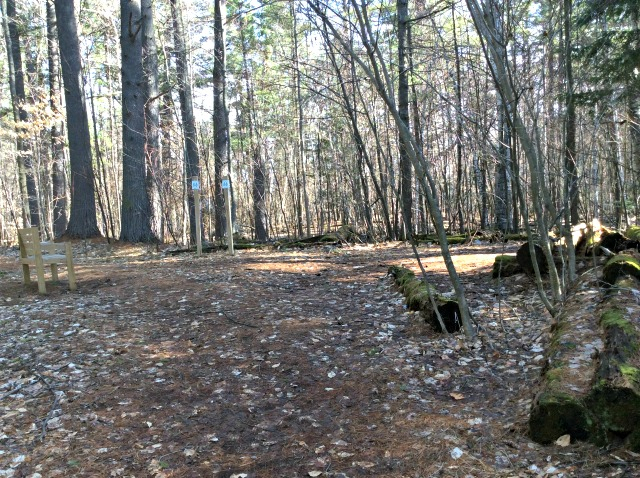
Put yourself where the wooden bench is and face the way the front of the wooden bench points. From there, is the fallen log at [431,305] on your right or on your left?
on your right

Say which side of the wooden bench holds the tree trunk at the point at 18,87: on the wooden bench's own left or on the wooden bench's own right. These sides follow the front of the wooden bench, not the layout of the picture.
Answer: on the wooden bench's own left

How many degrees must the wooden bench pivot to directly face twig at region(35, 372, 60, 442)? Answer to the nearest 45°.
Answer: approximately 135° to its right

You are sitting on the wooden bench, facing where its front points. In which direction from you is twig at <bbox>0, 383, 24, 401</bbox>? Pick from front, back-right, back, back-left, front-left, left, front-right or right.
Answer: back-right

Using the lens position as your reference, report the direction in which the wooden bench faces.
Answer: facing away from the viewer and to the right of the viewer

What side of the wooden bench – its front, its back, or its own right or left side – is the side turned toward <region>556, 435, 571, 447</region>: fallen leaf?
right

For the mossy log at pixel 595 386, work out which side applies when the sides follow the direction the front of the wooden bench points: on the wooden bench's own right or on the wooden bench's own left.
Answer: on the wooden bench's own right
